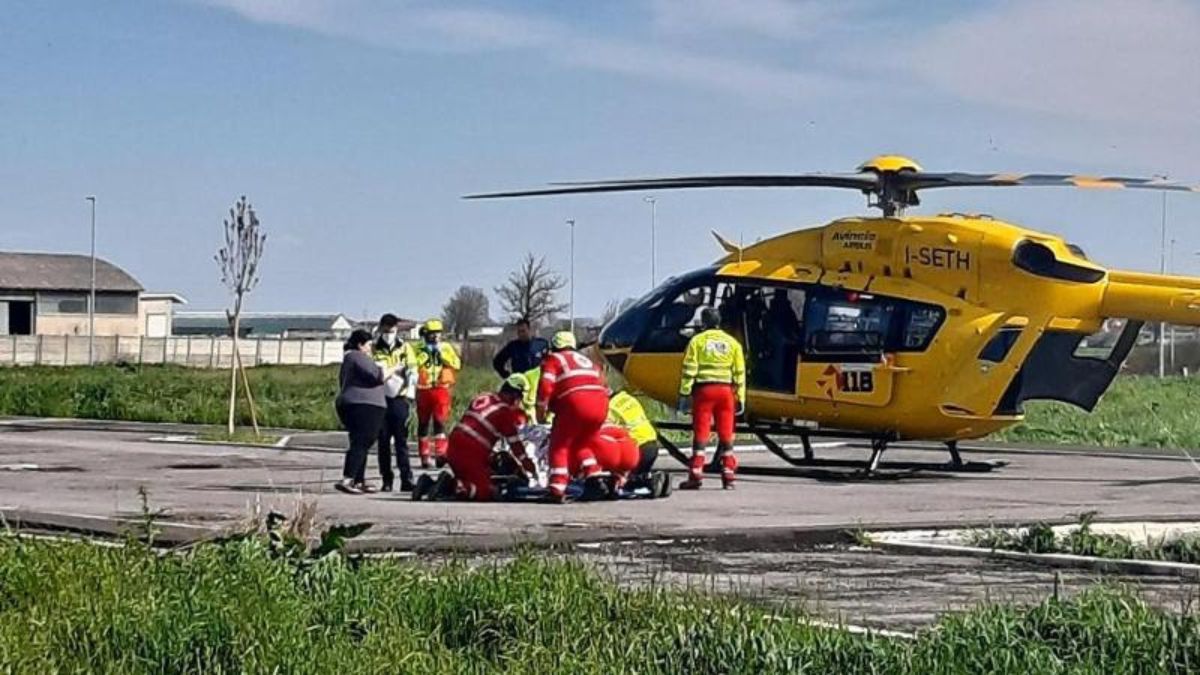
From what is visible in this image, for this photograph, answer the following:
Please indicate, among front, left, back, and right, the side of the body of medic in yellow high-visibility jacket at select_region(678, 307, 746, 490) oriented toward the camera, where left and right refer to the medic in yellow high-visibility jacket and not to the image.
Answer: back

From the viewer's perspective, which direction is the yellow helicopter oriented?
to the viewer's left

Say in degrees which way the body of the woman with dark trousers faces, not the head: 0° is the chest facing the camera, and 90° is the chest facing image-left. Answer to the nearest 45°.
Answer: approximately 270°

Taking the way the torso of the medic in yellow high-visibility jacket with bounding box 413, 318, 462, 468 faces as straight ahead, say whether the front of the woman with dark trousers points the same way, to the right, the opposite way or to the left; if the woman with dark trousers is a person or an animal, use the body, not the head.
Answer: to the left

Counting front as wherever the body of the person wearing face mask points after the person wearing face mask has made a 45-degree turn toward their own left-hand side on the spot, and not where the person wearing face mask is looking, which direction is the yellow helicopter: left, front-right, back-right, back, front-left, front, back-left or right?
front-left

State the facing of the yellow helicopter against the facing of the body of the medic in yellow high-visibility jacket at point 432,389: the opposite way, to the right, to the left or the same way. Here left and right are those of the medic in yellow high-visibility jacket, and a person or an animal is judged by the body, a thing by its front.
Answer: to the right

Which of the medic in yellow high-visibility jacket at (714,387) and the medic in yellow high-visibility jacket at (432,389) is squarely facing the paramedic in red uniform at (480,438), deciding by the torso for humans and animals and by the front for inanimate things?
the medic in yellow high-visibility jacket at (432,389)

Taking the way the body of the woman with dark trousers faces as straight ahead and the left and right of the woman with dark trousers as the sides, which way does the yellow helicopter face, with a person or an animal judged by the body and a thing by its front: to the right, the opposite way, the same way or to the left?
the opposite way

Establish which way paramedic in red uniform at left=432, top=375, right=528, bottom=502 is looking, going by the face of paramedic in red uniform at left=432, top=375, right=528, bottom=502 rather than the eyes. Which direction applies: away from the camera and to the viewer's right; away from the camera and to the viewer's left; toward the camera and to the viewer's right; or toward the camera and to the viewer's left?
away from the camera and to the viewer's right

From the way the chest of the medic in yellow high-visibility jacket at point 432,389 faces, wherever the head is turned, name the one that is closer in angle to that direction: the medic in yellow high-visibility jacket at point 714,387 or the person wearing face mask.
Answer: the person wearing face mask
